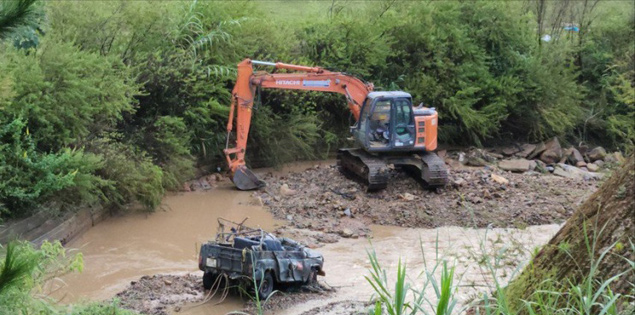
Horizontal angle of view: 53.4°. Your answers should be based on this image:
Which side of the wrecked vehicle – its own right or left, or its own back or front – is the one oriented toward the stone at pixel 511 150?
front

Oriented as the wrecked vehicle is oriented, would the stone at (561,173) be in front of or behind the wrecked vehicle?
in front

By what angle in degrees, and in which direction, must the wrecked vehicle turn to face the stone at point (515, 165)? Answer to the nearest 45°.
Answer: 0° — it already faces it

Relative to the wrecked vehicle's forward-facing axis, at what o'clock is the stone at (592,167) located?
The stone is roughly at 12 o'clock from the wrecked vehicle.

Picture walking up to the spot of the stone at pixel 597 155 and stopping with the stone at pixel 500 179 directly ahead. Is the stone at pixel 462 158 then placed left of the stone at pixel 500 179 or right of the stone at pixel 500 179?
right

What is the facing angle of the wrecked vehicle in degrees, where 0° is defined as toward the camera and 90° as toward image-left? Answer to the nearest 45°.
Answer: approximately 225°

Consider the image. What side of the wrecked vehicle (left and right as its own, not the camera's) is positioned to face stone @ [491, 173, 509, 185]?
front

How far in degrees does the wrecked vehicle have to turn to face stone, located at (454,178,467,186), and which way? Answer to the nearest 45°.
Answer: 0° — it already faces it

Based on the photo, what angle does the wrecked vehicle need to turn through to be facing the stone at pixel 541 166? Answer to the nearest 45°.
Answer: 0° — it already faces it

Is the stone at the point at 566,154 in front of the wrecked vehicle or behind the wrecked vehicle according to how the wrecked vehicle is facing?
in front
